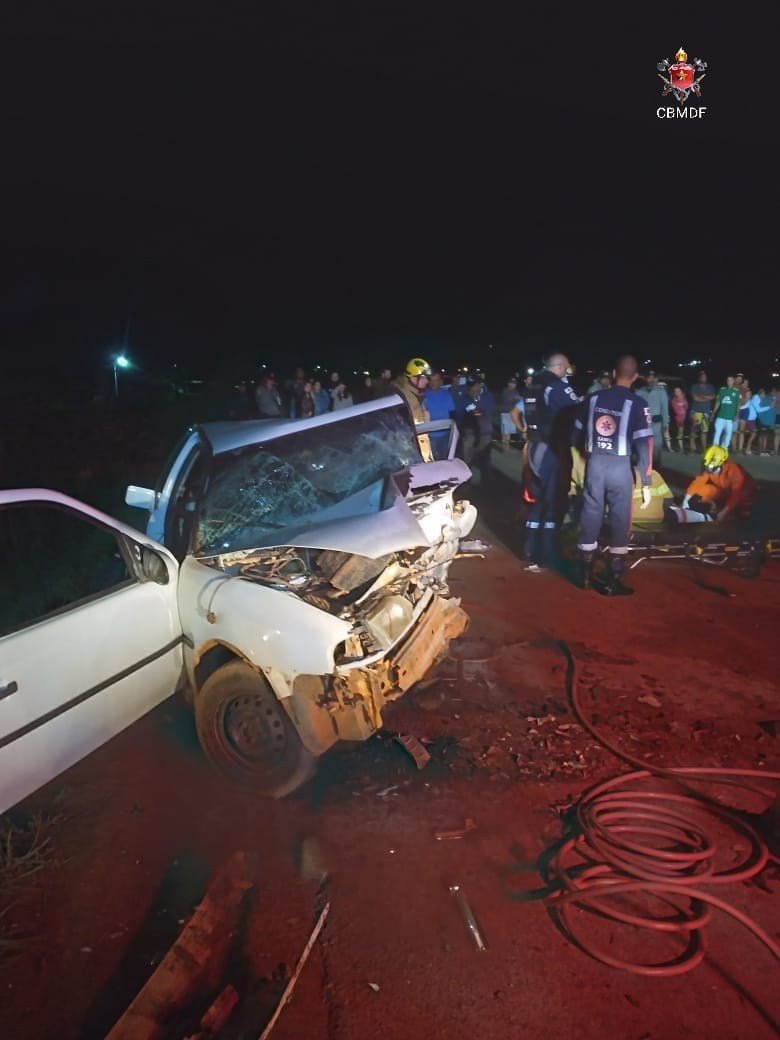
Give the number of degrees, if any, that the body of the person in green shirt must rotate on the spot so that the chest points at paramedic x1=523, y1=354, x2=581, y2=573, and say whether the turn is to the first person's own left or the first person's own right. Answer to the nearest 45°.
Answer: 0° — they already face them

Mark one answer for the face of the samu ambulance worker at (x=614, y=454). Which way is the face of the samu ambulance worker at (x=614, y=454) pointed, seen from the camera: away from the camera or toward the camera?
away from the camera

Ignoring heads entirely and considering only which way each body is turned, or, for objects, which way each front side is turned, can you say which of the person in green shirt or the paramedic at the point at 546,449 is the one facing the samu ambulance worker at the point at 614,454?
the person in green shirt

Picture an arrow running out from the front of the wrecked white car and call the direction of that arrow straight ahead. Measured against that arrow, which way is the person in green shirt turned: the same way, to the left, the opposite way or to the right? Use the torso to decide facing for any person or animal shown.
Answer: to the right
